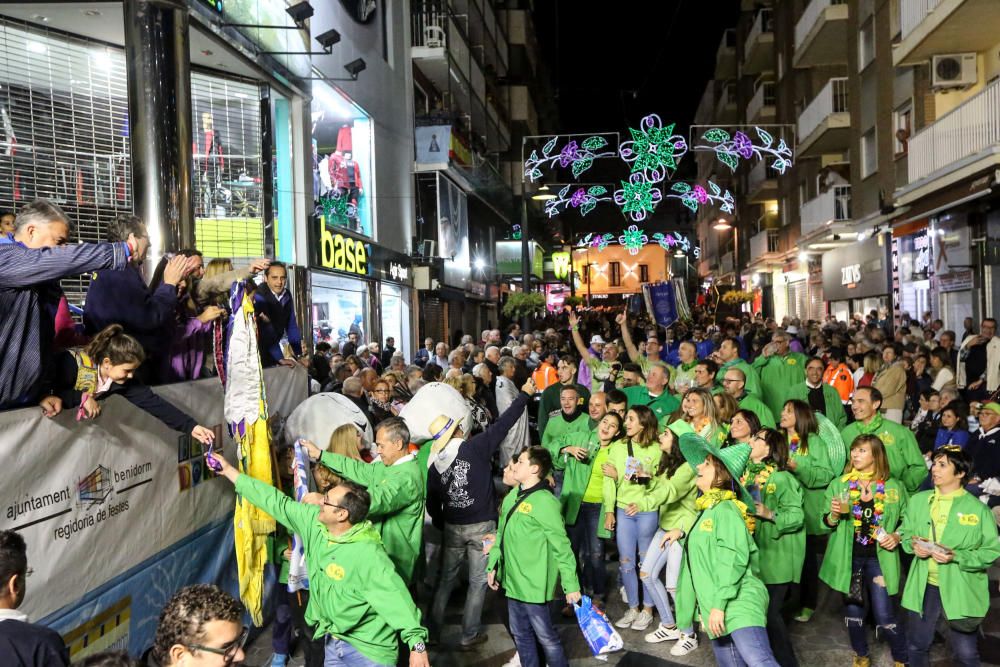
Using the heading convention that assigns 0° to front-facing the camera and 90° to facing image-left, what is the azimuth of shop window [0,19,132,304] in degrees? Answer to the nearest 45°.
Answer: approximately 315°

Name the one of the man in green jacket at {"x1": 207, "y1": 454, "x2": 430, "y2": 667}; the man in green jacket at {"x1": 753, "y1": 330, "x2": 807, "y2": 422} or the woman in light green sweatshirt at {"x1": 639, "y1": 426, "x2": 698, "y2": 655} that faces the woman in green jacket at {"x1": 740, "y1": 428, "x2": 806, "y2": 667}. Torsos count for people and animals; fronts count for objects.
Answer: the man in green jacket at {"x1": 753, "y1": 330, "x2": 807, "y2": 422}

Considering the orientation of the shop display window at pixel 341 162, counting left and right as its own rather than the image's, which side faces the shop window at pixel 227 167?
right

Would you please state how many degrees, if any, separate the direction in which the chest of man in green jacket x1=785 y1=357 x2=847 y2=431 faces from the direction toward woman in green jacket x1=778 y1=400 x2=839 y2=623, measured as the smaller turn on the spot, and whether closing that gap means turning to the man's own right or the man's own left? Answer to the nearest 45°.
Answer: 0° — they already face them

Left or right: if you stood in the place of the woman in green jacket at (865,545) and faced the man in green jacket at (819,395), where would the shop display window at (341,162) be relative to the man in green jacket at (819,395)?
left

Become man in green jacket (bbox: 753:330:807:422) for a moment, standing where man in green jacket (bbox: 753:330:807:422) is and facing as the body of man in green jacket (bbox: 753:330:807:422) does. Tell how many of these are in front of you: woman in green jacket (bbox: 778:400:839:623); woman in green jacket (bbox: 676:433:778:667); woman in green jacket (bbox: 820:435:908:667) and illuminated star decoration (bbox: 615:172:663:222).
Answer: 3

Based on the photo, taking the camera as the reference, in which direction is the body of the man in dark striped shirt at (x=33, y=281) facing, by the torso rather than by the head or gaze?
to the viewer's right

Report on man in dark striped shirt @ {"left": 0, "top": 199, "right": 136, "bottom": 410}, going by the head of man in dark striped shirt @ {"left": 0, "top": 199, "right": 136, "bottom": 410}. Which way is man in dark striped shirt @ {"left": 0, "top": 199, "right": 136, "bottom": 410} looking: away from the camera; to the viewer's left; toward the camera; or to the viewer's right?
to the viewer's right

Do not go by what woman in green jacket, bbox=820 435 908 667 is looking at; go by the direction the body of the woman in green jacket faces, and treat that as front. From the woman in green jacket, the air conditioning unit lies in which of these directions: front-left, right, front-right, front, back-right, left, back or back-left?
back

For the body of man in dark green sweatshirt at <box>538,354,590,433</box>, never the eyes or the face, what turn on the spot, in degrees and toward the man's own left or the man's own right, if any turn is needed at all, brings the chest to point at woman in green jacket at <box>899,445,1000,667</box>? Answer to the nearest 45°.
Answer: approximately 45° to the man's own left

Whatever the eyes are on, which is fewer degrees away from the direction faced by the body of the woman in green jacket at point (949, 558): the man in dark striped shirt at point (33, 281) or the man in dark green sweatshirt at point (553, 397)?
the man in dark striped shirt

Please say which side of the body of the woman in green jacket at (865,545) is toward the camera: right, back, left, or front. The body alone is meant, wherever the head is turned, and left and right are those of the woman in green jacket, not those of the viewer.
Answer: front

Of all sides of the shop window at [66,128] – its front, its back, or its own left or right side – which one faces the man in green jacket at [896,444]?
front
